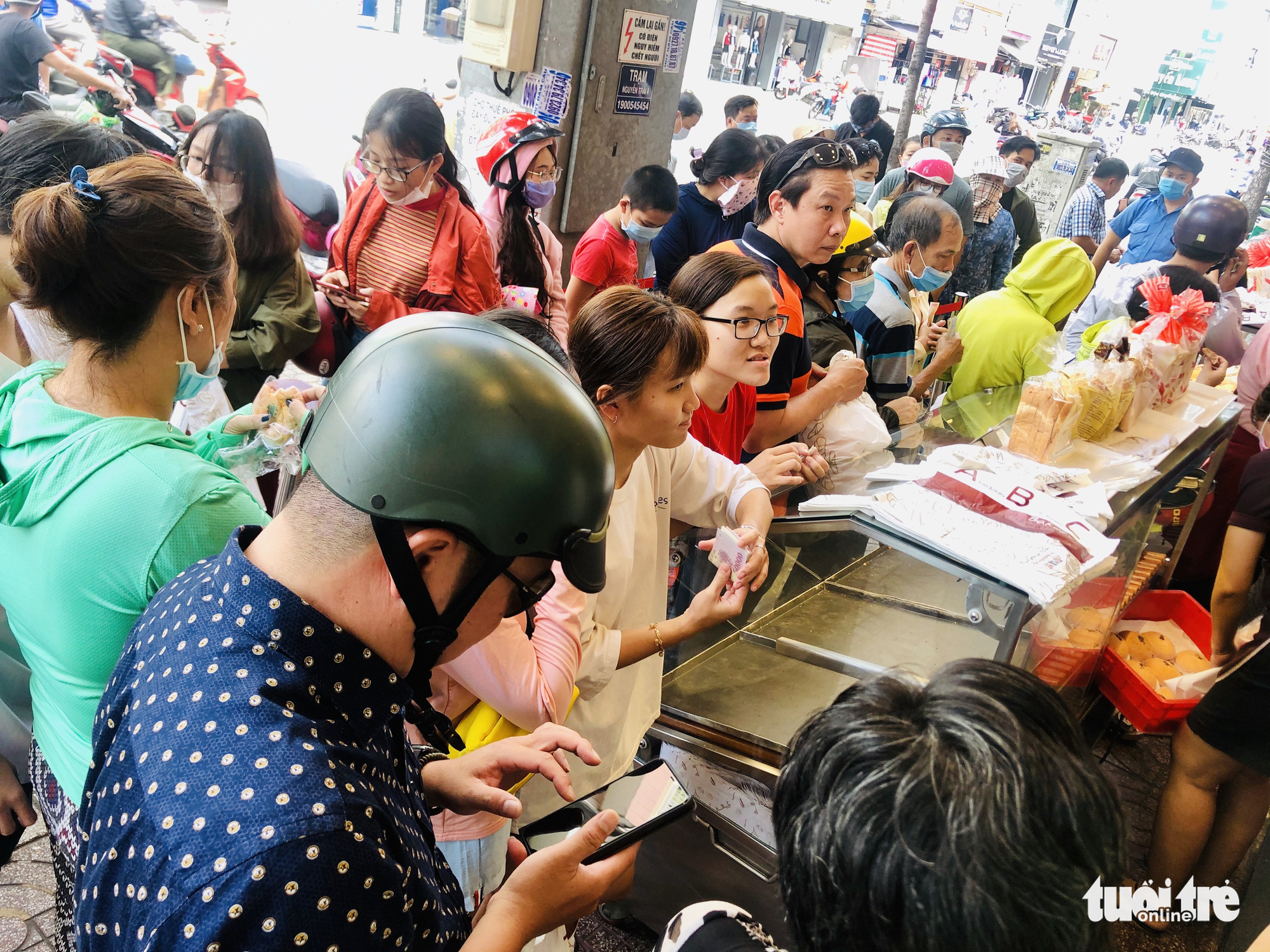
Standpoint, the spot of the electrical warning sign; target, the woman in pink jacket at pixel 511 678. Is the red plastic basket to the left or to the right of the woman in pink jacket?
left

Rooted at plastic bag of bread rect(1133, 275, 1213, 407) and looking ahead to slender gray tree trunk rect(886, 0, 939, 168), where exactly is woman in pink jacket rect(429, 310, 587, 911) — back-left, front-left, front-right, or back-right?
back-left

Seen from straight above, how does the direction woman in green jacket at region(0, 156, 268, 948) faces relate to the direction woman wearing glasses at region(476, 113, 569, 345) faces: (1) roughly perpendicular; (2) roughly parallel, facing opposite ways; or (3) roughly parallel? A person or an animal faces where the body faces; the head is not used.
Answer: roughly perpendicular

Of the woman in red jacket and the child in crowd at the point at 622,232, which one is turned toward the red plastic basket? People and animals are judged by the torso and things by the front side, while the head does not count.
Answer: the child in crowd

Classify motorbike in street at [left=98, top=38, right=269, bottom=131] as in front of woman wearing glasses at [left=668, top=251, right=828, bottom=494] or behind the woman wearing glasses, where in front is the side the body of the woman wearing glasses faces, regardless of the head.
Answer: behind

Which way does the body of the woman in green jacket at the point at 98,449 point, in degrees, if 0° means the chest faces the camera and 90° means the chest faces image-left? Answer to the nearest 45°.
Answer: approximately 225°

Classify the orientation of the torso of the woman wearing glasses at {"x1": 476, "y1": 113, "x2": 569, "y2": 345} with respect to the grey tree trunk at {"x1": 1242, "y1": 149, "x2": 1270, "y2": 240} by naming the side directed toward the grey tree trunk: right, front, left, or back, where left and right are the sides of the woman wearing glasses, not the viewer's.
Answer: left

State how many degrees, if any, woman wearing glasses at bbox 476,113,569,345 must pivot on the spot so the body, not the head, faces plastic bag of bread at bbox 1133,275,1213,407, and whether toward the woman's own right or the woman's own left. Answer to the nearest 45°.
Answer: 0° — they already face it
